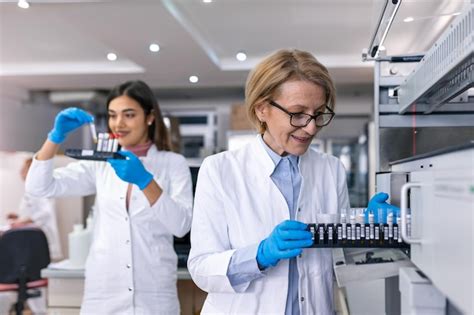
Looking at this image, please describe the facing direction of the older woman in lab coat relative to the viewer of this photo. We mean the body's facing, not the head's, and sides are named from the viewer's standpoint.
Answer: facing the viewer and to the right of the viewer

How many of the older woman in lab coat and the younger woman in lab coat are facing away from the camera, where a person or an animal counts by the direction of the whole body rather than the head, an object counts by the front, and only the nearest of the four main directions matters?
0

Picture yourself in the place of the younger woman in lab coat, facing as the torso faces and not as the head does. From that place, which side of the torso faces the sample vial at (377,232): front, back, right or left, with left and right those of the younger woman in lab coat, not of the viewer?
left

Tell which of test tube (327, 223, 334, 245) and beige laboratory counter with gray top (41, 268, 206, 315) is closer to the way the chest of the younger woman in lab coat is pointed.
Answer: the test tube

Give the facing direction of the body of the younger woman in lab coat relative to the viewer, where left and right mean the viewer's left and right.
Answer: facing the viewer and to the left of the viewer

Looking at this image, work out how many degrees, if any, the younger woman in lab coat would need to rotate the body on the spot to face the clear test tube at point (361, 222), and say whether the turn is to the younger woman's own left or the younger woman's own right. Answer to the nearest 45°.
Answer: approximately 90° to the younger woman's own left

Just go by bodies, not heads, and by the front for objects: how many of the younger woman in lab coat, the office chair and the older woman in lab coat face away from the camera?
1

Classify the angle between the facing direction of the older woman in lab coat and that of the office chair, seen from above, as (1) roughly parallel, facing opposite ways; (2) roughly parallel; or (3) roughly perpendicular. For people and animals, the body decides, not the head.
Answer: roughly parallel, facing opposite ways

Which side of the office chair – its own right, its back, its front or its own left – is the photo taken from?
back

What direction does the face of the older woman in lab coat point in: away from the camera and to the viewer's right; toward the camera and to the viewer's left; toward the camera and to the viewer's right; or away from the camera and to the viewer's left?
toward the camera and to the viewer's right
